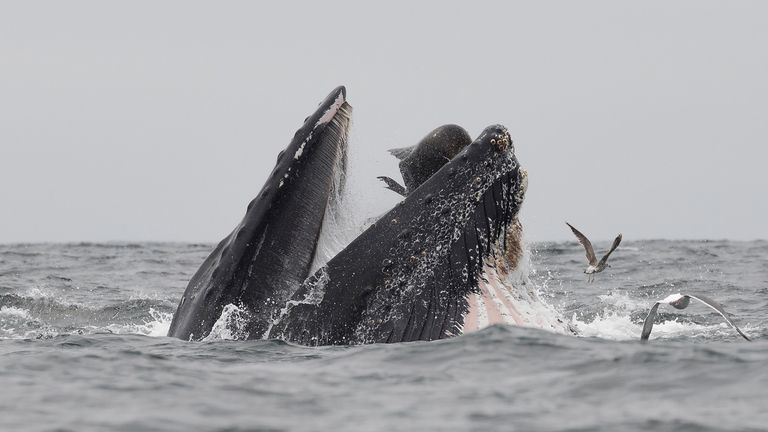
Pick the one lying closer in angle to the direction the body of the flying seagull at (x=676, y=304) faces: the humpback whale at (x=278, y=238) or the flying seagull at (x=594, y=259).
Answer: the humpback whale

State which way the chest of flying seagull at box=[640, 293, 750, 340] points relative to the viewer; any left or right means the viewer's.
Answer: facing the viewer and to the left of the viewer

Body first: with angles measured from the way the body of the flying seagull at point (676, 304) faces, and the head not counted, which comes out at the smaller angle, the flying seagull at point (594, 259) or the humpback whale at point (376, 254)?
the humpback whale

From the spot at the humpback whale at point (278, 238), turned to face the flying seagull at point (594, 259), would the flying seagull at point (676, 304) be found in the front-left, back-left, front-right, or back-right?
front-right

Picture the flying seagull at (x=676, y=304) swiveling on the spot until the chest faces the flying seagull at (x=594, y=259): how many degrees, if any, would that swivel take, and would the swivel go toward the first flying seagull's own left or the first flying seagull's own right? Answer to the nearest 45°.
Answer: approximately 90° to the first flying seagull's own right

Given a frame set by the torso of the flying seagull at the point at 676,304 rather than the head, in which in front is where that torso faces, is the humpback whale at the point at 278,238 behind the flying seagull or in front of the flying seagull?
in front
